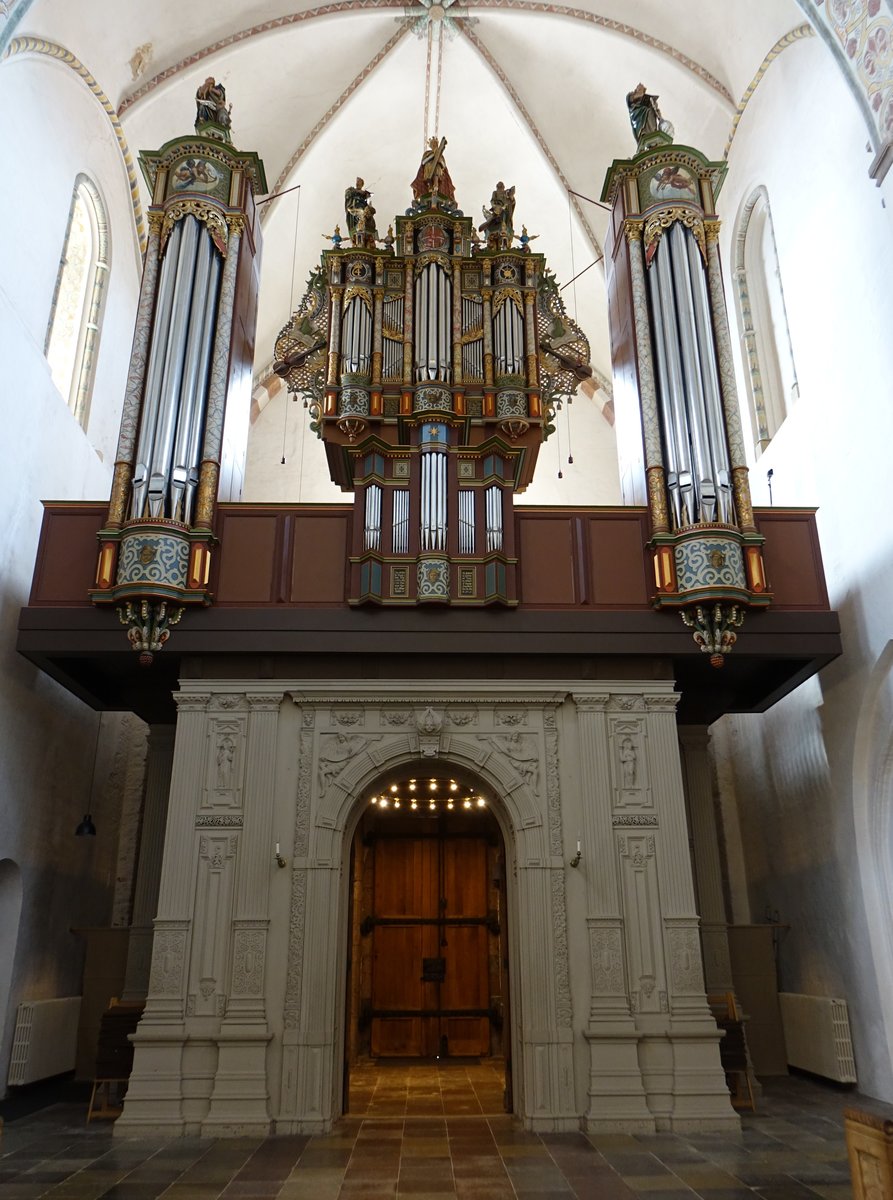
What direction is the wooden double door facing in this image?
toward the camera

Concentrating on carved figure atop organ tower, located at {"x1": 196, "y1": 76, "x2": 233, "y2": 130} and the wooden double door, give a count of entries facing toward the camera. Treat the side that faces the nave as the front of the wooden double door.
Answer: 2

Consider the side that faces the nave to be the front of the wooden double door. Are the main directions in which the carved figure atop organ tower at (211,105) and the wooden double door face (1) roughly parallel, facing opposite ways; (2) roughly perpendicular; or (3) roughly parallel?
roughly parallel

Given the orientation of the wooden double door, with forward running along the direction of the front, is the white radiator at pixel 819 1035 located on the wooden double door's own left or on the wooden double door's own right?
on the wooden double door's own left

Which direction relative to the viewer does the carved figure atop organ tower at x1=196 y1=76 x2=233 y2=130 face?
toward the camera

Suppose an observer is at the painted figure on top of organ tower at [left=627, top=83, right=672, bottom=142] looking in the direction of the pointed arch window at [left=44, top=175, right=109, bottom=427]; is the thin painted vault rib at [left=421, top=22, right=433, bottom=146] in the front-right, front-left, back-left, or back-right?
front-right

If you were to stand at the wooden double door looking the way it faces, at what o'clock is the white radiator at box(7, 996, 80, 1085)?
The white radiator is roughly at 2 o'clock from the wooden double door.

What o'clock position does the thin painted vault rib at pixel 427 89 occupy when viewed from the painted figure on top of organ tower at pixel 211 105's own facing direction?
The thin painted vault rib is roughly at 8 o'clock from the painted figure on top of organ tower.

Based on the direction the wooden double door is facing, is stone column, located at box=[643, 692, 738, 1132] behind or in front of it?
in front

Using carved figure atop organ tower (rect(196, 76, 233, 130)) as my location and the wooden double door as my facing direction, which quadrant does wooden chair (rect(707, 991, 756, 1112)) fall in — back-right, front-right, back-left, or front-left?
front-right
